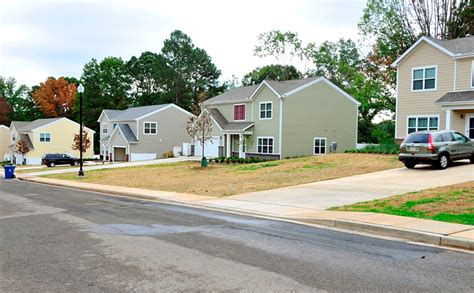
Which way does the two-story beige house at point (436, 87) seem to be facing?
toward the camera

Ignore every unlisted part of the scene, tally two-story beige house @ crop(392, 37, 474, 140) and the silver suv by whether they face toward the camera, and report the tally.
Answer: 1

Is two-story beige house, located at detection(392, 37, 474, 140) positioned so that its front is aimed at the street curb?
yes

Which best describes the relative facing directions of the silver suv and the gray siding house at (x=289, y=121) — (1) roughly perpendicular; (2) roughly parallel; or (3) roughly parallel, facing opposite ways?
roughly parallel, facing opposite ways

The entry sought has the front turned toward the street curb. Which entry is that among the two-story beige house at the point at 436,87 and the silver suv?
the two-story beige house

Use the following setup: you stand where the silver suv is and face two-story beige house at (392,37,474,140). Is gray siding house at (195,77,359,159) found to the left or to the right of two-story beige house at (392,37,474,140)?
left

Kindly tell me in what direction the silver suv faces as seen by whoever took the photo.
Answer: facing away from the viewer and to the right of the viewer

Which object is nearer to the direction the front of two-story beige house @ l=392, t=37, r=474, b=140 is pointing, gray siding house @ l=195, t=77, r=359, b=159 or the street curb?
the street curb

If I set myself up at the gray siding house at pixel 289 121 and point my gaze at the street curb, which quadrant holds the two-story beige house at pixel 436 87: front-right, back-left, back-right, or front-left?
front-left

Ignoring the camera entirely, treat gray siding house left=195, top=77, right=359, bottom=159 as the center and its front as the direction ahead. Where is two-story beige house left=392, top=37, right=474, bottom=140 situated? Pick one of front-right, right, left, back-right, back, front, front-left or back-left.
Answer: left

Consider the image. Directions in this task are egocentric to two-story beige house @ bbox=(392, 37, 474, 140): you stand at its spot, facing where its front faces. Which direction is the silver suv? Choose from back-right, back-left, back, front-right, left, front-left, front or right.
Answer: front
